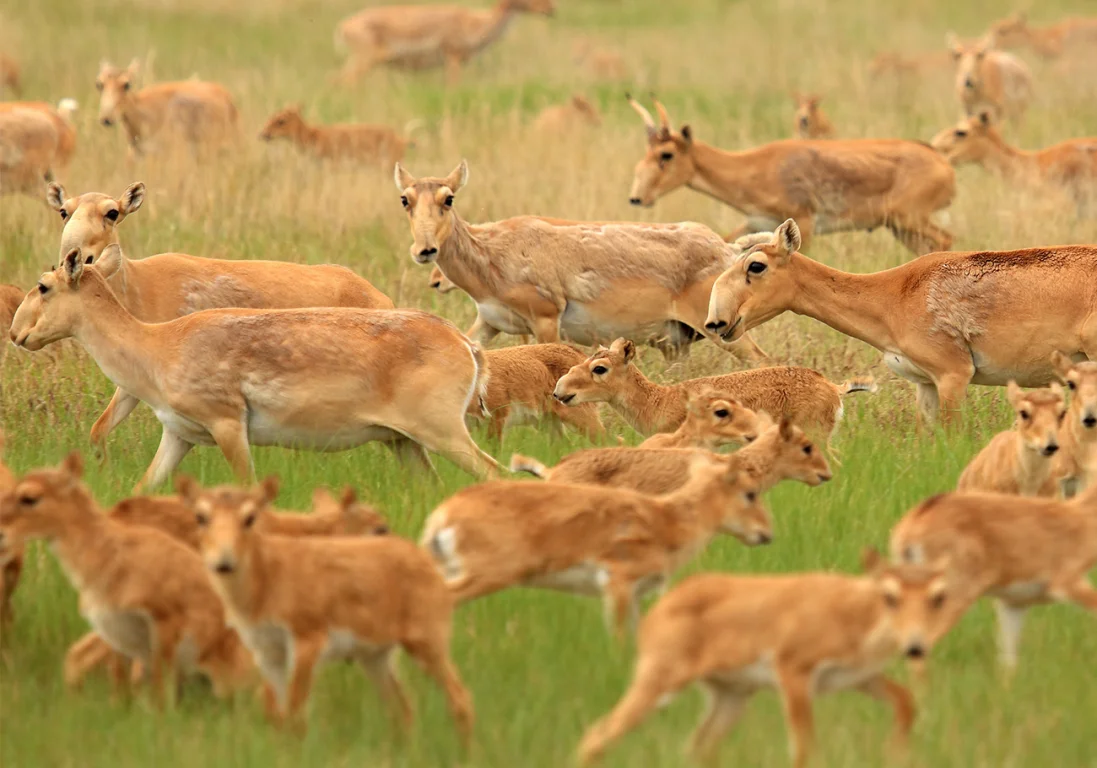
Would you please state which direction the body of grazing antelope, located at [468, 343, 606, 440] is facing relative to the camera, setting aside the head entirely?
to the viewer's right

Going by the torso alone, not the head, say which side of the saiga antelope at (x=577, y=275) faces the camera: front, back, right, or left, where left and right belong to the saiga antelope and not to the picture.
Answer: left

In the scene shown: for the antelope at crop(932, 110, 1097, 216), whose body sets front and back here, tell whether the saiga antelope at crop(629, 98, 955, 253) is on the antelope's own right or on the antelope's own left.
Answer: on the antelope's own left

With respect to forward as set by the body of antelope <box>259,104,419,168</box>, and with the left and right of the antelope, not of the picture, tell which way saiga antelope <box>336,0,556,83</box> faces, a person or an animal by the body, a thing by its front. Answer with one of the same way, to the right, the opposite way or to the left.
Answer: the opposite way

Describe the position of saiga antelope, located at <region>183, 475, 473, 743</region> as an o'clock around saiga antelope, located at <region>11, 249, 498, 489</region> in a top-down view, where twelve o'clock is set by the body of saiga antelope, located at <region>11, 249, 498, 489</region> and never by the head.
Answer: saiga antelope, located at <region>183, 475, 473, 743</region> is roughly at 9 o'clock from saiga antelope, located at <region>11, 249, 498, 489</region>.

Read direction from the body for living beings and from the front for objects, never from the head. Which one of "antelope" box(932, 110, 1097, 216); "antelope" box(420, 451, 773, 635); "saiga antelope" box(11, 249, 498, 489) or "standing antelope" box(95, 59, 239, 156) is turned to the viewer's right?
"antelope" box(420, 451, 773, 635)

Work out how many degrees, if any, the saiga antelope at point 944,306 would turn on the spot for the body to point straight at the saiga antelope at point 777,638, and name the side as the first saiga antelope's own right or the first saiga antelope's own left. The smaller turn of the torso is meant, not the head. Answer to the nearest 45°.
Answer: approximately 90° to the first saiga antelope's own left

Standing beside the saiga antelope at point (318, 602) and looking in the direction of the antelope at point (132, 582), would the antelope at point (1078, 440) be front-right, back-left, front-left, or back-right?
back-right

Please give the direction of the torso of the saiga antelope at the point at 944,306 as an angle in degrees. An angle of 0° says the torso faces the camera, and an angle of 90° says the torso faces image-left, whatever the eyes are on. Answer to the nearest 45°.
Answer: approximately 90°

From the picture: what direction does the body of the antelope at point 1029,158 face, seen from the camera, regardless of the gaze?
to the viewer's left

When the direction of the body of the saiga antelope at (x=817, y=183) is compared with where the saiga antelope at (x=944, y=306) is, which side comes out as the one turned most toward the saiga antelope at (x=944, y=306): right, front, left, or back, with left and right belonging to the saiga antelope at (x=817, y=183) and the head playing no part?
left

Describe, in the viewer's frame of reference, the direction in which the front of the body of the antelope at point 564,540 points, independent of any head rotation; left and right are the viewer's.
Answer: facing to the right of the viewer

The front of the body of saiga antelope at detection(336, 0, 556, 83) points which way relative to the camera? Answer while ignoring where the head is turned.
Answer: to the viewer's right

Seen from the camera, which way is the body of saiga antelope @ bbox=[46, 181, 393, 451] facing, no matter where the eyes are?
to the viewer's left

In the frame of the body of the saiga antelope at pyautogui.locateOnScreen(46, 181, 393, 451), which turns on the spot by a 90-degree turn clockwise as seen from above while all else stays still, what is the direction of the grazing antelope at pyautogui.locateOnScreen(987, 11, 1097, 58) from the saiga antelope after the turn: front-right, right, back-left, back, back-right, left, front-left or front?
front-right

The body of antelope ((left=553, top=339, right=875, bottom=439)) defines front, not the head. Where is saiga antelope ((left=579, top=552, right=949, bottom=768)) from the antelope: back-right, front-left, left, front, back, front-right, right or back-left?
left
